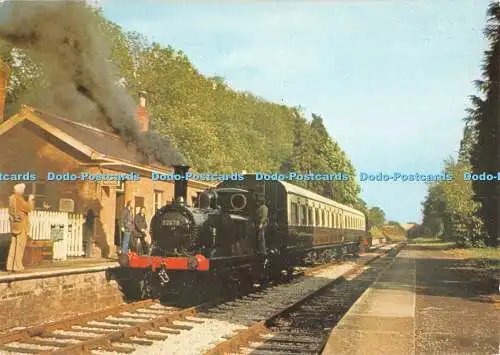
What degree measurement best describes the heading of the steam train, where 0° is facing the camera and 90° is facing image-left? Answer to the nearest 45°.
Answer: approximately 45°

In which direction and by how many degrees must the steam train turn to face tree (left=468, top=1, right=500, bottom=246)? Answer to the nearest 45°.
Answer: approximately 180°

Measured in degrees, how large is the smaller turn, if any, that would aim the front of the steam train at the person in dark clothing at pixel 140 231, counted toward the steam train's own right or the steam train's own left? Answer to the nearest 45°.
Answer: approximately 90° to the steam train's own right

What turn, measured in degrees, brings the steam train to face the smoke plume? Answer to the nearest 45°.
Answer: approximately 90° to its right

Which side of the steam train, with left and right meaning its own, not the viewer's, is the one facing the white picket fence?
front
